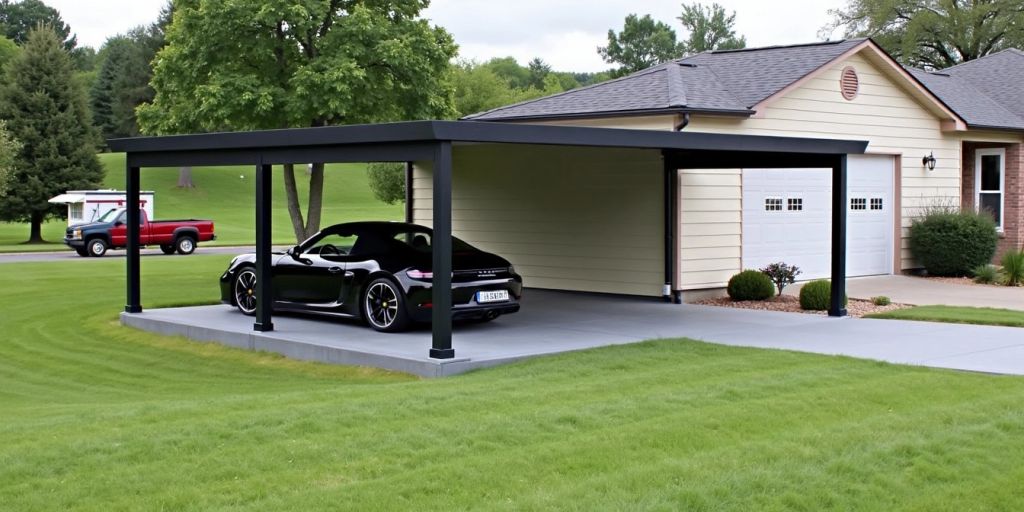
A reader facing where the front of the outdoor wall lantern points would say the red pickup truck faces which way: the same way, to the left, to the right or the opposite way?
to the right

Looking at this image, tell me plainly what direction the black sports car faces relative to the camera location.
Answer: facing away from the viewer and to the left of the viewer

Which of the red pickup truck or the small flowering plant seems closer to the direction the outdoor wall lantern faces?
the small flowering plant

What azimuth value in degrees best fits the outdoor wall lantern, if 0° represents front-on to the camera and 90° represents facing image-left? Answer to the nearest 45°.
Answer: approximately 315°

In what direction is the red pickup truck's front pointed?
to the viewer's left

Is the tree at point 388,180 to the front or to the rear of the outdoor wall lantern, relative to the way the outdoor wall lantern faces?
to the rear

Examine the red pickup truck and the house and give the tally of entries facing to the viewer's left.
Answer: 1

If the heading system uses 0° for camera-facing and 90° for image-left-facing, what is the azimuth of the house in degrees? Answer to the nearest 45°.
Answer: approximately 315°

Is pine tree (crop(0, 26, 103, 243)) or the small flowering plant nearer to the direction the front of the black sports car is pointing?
the pine tree

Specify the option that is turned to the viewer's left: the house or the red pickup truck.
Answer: the red pickup truck
